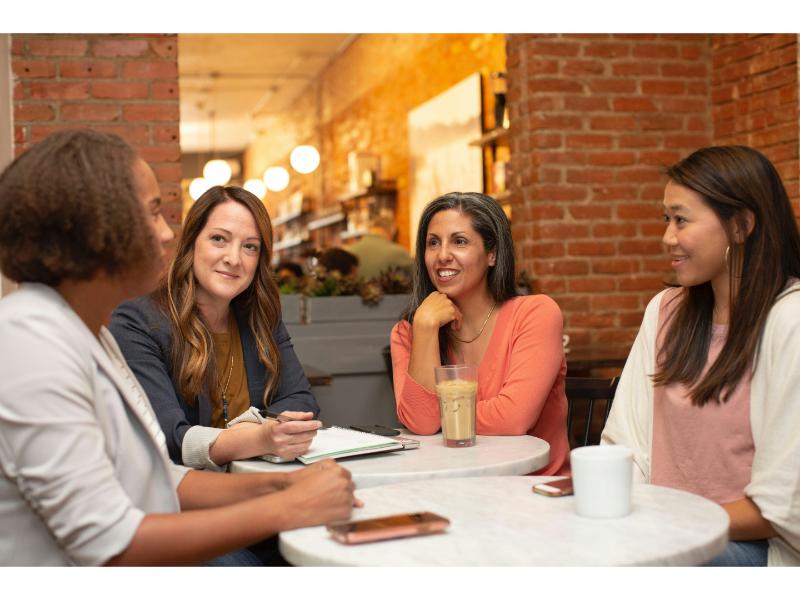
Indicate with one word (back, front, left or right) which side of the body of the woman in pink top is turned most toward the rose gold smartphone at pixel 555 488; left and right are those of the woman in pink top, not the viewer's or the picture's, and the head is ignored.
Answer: front

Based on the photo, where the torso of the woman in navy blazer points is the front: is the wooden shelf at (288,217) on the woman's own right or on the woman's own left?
on the woman's own left

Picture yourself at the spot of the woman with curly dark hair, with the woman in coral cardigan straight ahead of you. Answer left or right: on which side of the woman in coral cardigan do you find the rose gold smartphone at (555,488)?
right

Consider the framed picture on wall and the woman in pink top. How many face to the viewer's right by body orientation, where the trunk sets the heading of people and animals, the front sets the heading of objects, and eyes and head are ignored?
0

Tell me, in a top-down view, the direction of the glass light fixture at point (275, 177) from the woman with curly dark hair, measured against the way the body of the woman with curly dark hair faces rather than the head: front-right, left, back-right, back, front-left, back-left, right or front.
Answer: left

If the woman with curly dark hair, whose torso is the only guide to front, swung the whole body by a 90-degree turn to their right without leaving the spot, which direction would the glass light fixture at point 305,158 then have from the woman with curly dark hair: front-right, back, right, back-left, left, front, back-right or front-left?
back

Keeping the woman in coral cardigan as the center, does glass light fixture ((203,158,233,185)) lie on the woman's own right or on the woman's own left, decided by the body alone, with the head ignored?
on the woman's own right

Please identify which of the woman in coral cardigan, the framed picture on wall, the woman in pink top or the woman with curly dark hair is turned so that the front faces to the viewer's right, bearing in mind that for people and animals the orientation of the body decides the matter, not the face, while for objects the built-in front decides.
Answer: the woman with curly dark hair

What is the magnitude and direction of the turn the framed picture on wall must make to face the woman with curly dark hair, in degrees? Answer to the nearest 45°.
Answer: approximately 45° to its left

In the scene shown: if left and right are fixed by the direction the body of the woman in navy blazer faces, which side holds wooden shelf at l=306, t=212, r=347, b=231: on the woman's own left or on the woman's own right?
on the woman's own left

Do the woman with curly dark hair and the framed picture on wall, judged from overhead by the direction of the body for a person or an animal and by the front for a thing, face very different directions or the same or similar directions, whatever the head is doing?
very different directions

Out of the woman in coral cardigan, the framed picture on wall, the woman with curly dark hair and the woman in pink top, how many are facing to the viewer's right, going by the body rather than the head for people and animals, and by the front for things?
1

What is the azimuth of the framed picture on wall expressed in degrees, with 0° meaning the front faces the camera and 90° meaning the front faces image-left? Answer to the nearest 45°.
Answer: approximately 45°

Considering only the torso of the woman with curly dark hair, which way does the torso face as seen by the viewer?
to the viewer's right

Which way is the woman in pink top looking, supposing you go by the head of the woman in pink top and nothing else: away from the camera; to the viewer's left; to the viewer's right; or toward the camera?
to the viewer's left
